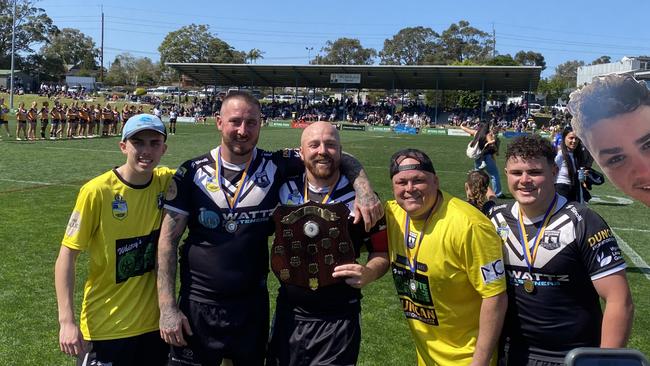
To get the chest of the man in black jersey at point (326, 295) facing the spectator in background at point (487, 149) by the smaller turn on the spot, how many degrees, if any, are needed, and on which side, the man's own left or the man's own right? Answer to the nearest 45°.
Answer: approximately 180°

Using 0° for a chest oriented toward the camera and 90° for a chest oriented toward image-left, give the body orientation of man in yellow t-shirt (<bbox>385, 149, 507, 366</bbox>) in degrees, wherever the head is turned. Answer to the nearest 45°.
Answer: approximately 45°

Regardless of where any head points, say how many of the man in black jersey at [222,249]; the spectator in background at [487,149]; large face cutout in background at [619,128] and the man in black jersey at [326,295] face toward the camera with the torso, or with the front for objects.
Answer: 3

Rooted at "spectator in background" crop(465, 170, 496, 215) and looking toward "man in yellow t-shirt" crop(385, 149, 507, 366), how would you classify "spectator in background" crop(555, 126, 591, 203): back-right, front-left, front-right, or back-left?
back-left

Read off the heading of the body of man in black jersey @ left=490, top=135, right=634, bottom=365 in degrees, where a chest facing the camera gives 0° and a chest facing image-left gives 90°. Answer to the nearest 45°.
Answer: approximately 45°
